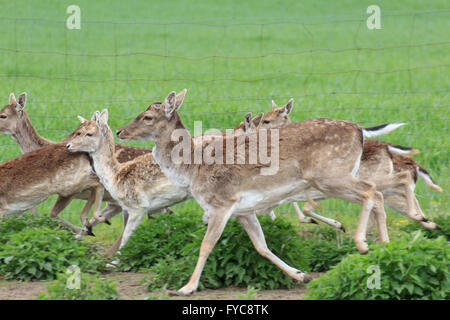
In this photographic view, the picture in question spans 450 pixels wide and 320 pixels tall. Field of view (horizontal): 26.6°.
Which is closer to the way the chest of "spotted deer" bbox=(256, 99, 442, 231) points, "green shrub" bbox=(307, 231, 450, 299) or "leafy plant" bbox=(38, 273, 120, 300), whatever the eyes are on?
the leafy plant

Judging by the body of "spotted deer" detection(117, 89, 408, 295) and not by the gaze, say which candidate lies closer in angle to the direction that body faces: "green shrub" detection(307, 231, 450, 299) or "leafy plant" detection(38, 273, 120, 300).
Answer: the leafy plant

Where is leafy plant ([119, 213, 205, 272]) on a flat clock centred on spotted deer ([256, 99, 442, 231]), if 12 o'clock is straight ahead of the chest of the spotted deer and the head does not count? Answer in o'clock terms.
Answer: The leafy plant is roughly at 11 o'clock from the spotted deer.

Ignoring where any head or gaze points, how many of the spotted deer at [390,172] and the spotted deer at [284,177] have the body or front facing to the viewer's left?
2

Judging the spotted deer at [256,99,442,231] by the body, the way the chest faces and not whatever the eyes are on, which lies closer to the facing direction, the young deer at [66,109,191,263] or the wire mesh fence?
the young deer

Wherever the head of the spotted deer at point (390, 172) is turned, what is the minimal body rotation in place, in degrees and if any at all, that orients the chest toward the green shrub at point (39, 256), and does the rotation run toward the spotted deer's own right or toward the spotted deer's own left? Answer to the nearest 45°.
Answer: approximately 45° to the spotted deer's own left

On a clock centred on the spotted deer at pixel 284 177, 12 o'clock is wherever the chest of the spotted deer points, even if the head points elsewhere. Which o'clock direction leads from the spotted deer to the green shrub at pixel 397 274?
The green shrub is roughly at 8 o'clock from the spotted deer.

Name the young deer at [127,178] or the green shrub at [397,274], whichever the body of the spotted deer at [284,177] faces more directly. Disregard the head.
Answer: the young deer

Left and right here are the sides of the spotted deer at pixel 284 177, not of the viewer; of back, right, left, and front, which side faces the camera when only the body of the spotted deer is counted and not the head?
left

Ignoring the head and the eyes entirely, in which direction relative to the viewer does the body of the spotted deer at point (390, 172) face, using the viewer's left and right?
facing to the left of the viewer

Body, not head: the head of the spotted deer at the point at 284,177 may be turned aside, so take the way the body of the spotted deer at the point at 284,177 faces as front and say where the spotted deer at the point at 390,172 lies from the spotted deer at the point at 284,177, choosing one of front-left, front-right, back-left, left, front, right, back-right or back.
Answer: back-right
